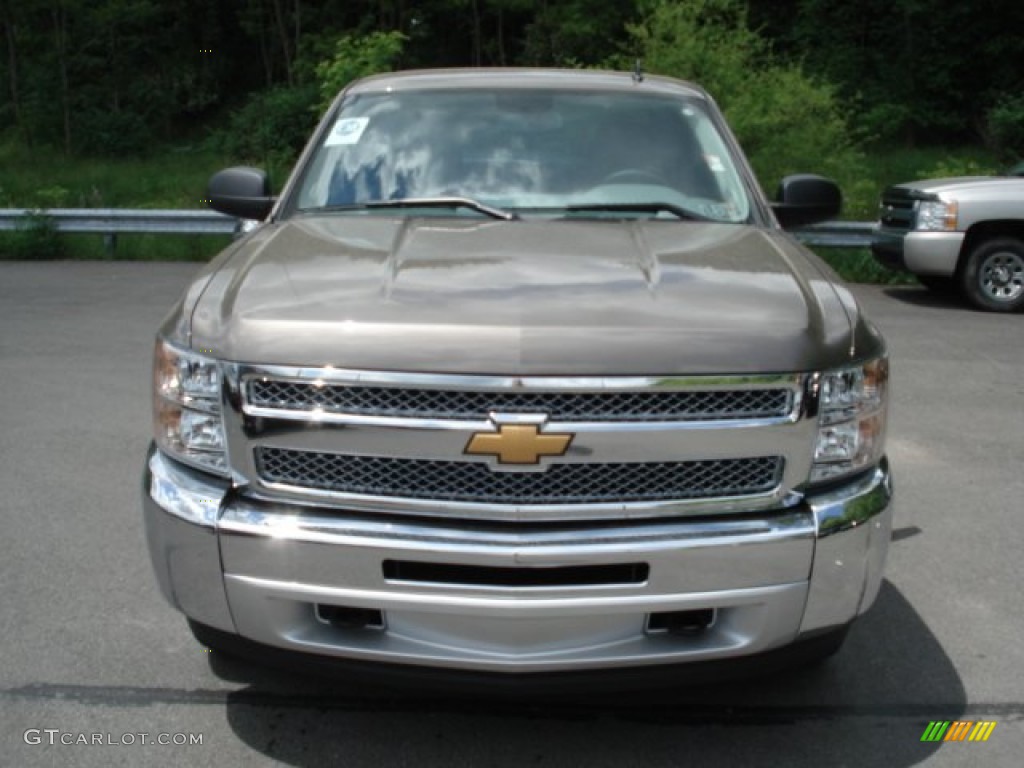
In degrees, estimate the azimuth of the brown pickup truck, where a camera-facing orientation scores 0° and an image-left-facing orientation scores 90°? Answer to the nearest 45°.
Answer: approximately 0°

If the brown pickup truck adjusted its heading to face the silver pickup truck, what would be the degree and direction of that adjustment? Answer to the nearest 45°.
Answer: approximately 135° to its left

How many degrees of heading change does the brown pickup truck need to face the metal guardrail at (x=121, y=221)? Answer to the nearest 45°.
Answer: approximately 180°

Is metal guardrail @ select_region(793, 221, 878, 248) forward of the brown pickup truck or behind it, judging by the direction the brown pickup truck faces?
behind

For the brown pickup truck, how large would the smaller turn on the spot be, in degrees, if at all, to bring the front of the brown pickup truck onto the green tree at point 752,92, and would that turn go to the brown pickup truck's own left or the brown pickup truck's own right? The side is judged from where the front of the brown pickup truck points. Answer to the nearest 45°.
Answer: approximately 180°
